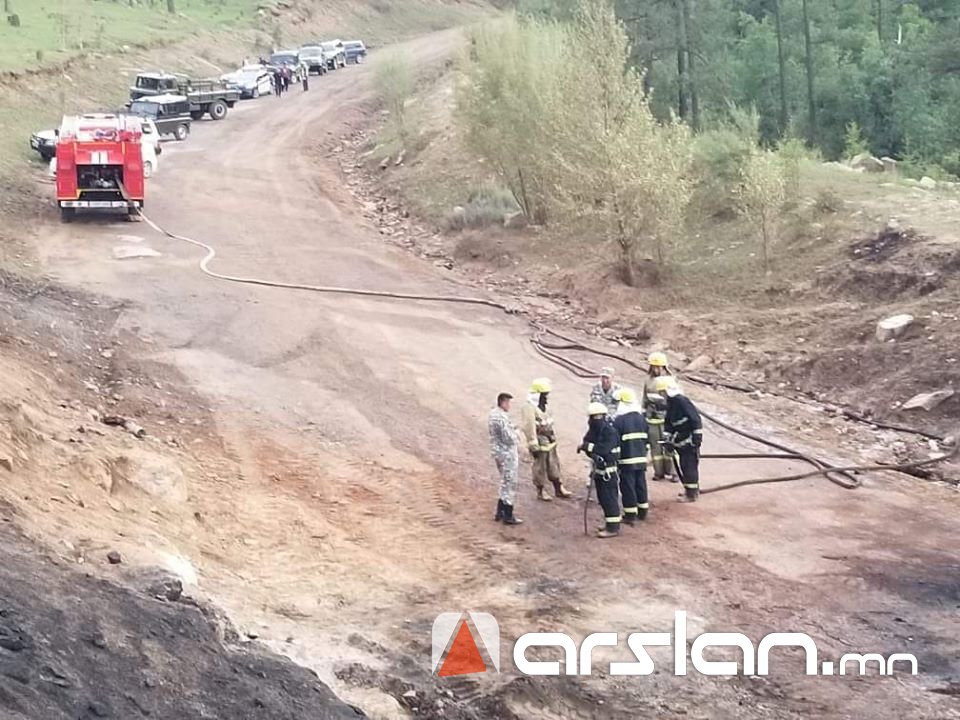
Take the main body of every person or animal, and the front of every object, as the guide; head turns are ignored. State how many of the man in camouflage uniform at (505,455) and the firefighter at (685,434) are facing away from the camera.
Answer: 0

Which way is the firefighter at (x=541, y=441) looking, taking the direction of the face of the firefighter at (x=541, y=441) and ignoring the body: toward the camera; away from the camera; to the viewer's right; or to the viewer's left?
to the viewer's right

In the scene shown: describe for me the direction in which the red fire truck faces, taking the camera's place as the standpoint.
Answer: facing away from the viewer

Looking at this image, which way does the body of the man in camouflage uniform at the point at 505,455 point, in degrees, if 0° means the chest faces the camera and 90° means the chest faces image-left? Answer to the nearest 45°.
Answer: approximately 270°

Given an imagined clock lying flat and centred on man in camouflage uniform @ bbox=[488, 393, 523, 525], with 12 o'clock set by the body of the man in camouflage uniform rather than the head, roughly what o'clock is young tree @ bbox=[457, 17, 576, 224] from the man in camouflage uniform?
The young tree is roughly at 9 o'clock from the man in camouflage uniform.

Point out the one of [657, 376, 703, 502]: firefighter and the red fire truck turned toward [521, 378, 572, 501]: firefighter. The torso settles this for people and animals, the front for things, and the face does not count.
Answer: [657, 376, 703, 502]: firefighter

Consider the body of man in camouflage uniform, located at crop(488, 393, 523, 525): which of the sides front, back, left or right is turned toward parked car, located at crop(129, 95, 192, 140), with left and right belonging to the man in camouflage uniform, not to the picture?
left

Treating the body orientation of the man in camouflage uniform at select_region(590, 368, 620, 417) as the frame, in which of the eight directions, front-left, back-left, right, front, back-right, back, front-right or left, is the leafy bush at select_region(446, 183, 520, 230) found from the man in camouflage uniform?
back

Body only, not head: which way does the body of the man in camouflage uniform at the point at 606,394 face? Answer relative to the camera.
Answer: toward the camera

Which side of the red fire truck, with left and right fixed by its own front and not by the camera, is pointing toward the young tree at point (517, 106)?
right

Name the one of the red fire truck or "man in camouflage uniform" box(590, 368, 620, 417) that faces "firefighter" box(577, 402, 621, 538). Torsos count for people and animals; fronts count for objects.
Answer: the man in camouflage uniform

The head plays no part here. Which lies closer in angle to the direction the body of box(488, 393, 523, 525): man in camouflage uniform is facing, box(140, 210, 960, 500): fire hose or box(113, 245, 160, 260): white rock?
the fire hose

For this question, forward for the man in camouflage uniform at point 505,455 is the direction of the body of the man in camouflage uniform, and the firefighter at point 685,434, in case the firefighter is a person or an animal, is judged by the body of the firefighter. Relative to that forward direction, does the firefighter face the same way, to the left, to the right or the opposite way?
the opposite way
